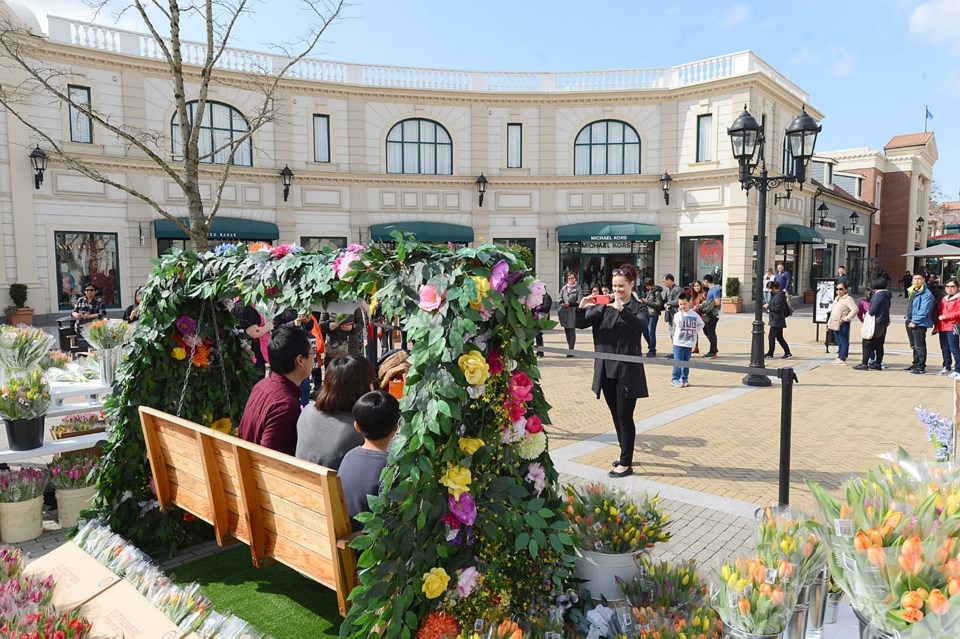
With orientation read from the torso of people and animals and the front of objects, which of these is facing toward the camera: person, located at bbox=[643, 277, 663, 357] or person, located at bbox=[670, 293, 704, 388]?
person, located at bbox=[670, 293, 704, 388]

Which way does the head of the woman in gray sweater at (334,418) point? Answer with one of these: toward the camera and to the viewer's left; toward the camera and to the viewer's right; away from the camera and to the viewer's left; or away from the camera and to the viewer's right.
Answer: away from the camera and to the viewer's right

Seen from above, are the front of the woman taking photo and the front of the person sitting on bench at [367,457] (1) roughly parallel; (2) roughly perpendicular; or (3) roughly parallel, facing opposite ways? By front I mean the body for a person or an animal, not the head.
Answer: roughly parallel, facing opposite ways

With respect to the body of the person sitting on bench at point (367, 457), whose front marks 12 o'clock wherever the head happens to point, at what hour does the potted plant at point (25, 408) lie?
The potted plant is roughly at 9 o'clock from the person sitting on bench.

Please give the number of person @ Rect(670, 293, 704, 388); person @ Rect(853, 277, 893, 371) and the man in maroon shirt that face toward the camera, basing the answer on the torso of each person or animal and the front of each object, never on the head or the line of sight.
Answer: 1

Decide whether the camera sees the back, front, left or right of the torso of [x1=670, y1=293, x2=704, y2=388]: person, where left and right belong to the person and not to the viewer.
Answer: front

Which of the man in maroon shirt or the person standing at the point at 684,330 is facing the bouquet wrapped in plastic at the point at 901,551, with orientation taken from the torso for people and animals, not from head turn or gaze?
the person standing

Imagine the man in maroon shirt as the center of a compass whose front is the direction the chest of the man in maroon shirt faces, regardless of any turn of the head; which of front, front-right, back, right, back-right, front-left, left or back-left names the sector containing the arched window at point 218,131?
front-left

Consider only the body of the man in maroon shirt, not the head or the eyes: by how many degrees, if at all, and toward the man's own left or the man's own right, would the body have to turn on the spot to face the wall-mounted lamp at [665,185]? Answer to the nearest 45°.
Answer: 0° — they already face it

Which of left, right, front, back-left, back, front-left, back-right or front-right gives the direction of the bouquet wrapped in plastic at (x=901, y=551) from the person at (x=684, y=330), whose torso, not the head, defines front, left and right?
front

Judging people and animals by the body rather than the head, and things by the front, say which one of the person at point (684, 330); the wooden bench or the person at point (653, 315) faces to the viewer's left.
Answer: the person at point (653, 315)

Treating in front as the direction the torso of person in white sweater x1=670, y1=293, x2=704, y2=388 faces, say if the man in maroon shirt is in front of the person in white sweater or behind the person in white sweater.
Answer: in front

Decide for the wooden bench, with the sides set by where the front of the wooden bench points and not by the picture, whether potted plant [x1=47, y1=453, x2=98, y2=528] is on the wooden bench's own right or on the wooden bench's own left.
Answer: on the wooden bench's own left

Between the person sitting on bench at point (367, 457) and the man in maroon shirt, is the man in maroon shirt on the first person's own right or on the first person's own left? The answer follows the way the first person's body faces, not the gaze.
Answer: on the first person's own left

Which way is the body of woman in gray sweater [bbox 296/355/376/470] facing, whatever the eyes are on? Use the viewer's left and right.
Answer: facing away from the viewer and to the right of the viewer

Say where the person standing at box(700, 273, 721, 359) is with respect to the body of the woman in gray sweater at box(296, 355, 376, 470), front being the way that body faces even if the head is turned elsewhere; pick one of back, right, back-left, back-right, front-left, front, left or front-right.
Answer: front

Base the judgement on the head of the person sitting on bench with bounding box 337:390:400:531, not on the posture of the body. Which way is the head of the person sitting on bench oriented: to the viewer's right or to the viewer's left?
to the viewer's right

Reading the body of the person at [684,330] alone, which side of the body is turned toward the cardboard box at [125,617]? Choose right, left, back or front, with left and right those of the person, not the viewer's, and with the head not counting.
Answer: front

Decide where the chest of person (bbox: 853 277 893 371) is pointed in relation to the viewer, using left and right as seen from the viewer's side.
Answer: facing to the left of the viewer

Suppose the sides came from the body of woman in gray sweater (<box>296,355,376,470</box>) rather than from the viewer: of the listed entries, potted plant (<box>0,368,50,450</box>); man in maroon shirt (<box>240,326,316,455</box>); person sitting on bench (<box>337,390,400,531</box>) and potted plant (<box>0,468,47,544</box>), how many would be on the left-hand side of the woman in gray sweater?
3
